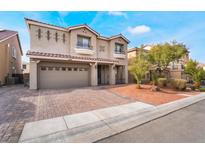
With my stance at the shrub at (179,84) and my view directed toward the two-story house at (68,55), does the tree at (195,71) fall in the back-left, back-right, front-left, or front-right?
back-right

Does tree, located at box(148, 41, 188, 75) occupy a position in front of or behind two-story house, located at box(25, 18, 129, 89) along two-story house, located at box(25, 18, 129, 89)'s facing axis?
in front

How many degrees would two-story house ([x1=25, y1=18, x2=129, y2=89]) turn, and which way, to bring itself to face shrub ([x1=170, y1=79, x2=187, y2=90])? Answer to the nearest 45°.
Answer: approximately 45° to its left

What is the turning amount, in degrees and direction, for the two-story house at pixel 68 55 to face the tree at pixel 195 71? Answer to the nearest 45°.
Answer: approximately 45° to its left

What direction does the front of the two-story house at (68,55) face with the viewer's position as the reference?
facing the viewer and to the right of the viewer

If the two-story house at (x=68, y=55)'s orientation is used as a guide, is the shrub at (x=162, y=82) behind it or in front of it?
in front
